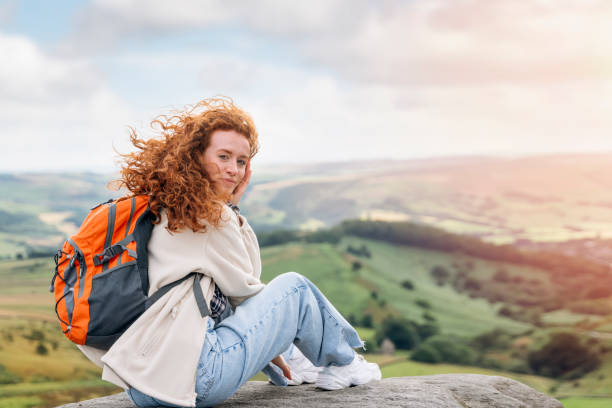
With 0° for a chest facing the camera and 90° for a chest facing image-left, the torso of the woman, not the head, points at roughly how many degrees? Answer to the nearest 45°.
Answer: approximately 270°

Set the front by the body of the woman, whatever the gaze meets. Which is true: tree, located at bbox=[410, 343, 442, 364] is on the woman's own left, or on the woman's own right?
on the woman's own left

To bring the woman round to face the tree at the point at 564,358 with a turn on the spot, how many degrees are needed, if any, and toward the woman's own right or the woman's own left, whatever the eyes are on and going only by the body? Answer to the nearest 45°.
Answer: approximately 45° to the woman's own left

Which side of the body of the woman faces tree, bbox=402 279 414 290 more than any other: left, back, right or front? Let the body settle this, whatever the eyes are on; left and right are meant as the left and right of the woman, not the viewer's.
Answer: left
